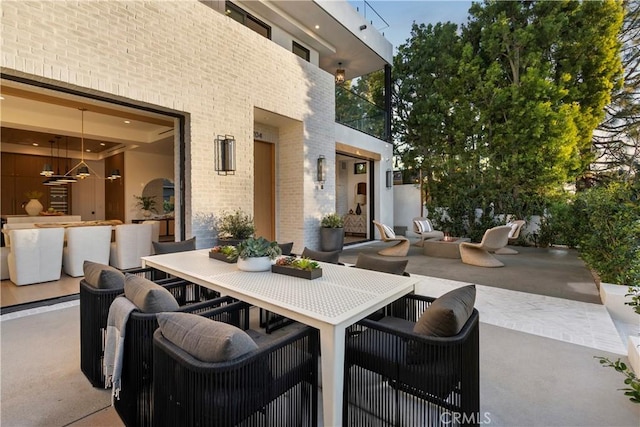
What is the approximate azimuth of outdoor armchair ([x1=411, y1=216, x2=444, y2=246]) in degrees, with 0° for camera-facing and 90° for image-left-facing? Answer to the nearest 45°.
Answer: approximately 315°

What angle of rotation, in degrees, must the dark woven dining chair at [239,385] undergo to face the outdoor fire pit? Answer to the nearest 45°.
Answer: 0° — it already faces it

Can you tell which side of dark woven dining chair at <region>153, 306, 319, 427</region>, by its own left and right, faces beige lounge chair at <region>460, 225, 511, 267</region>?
front

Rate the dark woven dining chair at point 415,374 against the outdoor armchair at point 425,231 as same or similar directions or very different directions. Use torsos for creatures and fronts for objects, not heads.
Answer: very different directions

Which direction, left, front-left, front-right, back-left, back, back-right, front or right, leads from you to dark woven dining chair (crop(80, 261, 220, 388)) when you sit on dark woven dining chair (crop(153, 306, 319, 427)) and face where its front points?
left

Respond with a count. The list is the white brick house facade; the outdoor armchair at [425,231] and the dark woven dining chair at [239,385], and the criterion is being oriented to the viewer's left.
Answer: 0

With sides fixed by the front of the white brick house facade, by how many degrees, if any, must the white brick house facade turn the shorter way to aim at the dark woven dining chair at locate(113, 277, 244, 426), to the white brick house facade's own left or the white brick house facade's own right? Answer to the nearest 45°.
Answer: approximately 45° to the white brick house facade's own right

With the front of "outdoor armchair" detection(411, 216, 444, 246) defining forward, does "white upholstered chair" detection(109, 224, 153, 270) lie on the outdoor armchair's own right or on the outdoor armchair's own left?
on the outdoor armchair's own right

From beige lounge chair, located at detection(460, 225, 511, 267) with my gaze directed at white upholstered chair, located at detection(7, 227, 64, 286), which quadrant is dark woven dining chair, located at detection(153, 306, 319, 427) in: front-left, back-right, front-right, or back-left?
front-left

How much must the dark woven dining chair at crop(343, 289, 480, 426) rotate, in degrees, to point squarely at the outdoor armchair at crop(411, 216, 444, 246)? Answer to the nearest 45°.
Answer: approximately 45° to its right

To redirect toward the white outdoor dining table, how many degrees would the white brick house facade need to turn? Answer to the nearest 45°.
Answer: approximately 45° to its right

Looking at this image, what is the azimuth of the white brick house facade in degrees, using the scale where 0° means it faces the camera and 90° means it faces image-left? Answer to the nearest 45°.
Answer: approximately 315°

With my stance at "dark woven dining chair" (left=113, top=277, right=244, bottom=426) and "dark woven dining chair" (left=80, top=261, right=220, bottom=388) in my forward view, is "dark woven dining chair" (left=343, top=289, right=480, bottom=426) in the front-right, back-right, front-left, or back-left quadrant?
back-right

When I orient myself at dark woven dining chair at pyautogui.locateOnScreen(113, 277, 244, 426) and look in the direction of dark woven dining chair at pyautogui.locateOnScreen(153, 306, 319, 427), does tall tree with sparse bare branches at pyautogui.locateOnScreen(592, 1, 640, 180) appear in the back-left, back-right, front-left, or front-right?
front-left

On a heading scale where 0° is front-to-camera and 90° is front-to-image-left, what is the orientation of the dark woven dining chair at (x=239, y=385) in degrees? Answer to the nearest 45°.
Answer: approximately 225°

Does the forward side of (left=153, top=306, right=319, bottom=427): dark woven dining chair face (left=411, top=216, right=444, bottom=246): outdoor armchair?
yes

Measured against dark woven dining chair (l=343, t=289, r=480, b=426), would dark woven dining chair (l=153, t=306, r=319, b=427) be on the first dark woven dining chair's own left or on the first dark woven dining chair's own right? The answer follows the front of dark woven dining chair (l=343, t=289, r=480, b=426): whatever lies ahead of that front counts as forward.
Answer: on the first dark woven dining chair's own left

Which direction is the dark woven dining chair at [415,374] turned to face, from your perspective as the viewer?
facing away from the viewer and to the left of the viewer

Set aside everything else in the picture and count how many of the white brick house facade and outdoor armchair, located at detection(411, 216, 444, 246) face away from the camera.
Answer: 0

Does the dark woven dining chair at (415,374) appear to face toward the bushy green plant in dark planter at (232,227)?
yes
